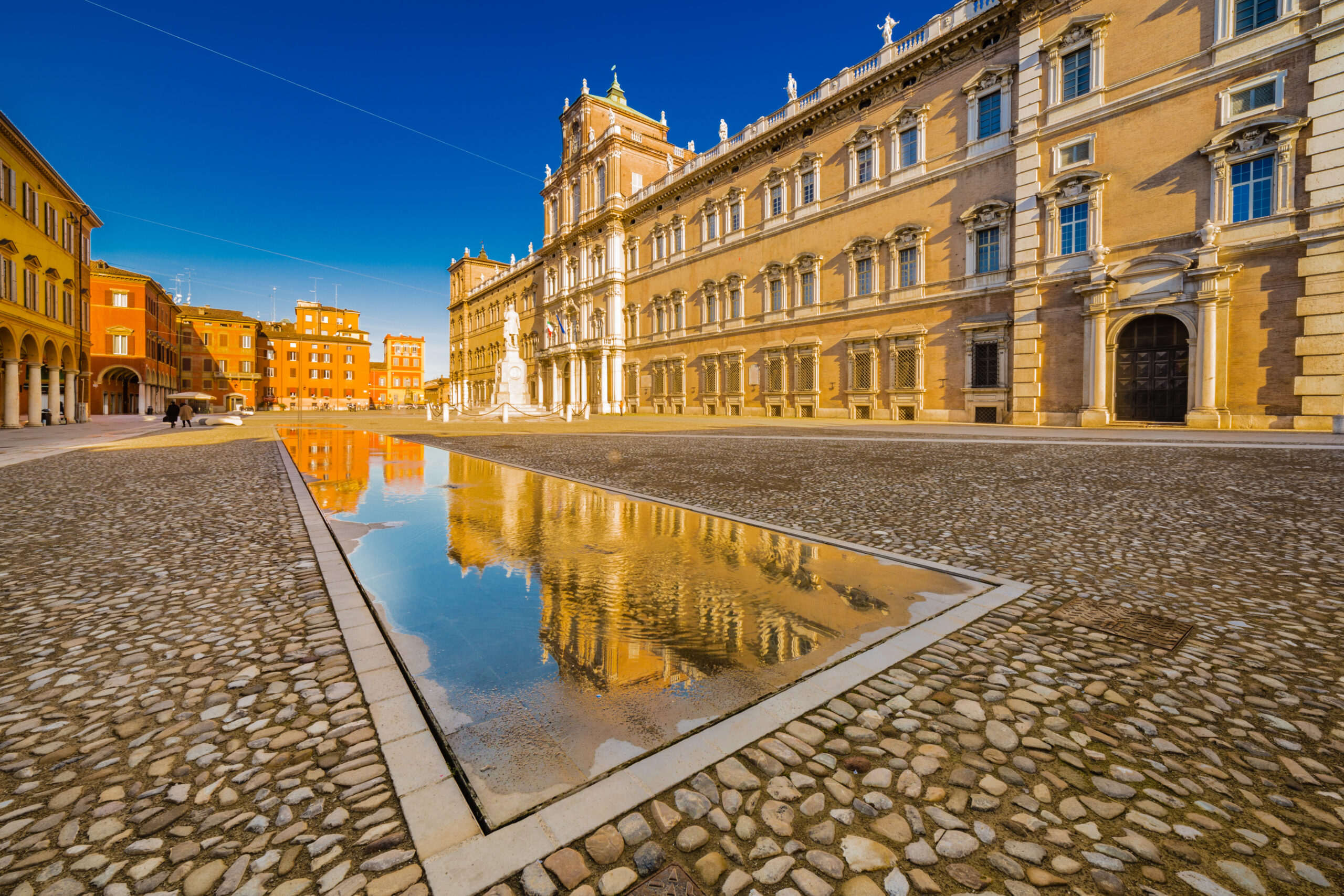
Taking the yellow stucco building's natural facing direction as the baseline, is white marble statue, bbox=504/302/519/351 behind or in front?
in front

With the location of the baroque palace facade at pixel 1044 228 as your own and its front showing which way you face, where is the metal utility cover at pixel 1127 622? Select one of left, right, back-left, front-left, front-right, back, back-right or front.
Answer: front-left

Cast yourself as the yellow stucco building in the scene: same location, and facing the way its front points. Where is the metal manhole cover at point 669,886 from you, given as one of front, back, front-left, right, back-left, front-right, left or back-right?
front-right

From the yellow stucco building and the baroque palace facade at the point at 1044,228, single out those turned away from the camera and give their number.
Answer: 0

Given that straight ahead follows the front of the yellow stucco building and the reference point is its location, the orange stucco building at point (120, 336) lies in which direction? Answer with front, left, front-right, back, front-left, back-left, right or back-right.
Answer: back-left

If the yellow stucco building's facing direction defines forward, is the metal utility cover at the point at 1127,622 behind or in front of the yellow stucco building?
in front

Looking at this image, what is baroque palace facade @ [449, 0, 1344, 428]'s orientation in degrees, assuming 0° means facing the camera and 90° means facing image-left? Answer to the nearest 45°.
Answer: approximately 45°

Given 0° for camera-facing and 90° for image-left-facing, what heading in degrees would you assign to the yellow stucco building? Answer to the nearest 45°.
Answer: approximately 315°

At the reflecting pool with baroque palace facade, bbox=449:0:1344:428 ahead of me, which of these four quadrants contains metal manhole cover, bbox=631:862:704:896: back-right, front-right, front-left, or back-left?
back-right
